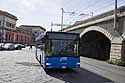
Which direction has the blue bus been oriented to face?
toward the camera
